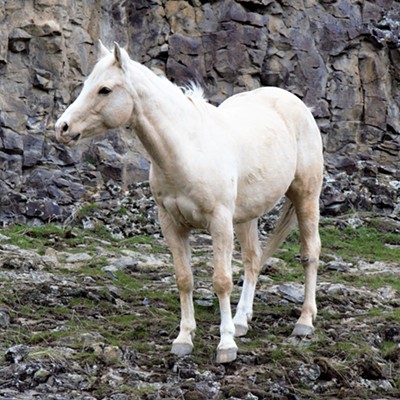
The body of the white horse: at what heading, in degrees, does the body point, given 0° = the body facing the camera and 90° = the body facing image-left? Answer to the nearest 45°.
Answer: approximately 45°
